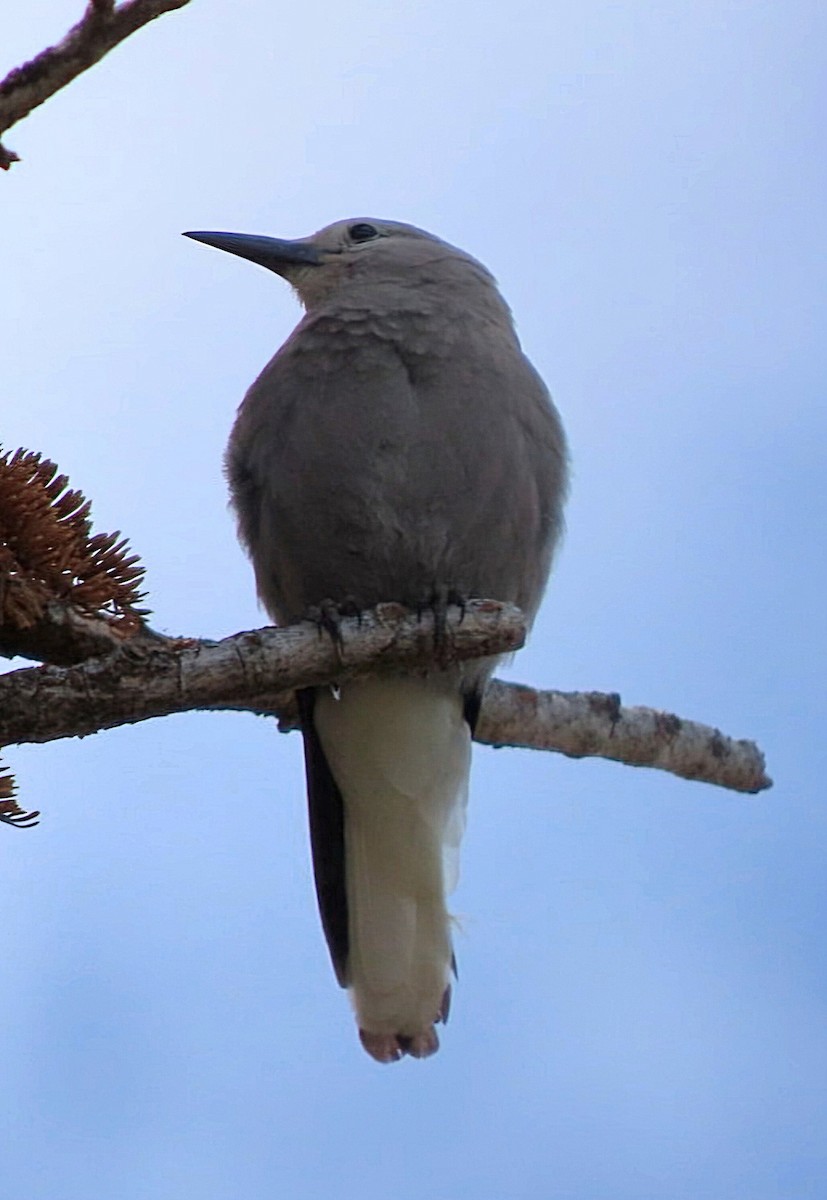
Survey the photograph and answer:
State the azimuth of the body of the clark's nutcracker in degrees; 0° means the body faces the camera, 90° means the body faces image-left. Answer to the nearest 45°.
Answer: approximately 0°

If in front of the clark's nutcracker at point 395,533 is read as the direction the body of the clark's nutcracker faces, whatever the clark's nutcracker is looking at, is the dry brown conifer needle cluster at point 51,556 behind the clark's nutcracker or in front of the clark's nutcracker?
in front
